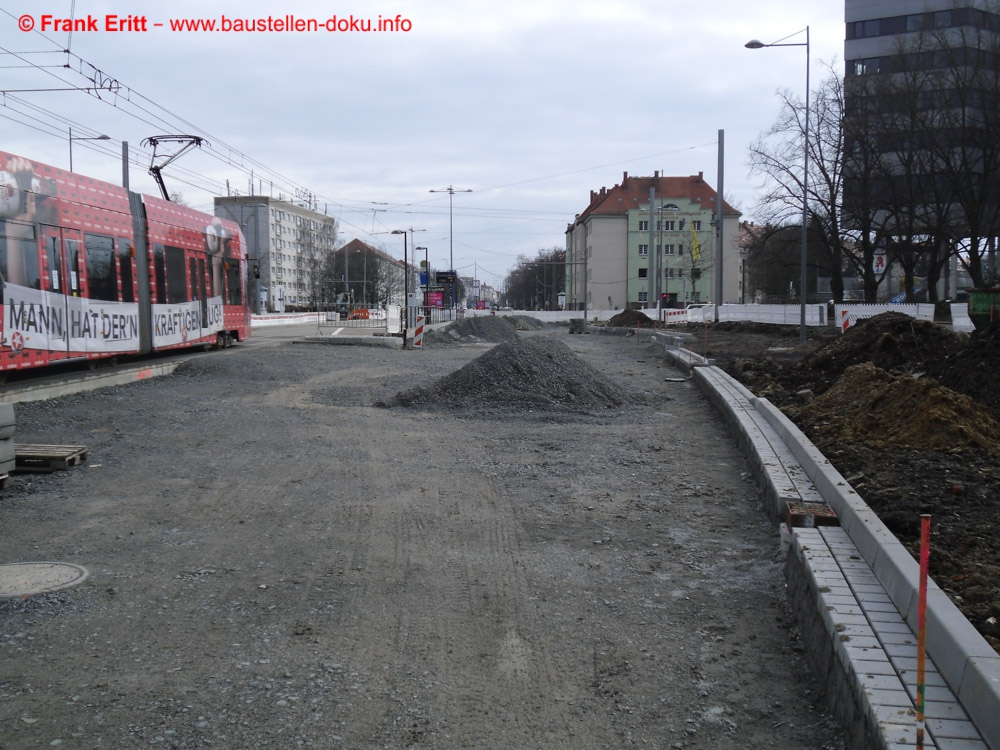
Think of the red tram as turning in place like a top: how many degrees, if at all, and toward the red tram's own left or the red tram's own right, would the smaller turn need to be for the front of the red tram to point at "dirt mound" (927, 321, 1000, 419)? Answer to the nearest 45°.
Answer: approximately 90° to the red tram's own right

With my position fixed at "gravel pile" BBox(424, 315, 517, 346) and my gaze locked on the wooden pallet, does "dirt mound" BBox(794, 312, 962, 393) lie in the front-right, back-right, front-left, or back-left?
front-left

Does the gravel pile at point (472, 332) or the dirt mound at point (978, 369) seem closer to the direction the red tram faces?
the gravel pile

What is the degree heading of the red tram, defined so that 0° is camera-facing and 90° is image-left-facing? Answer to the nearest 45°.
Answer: approximately 225°

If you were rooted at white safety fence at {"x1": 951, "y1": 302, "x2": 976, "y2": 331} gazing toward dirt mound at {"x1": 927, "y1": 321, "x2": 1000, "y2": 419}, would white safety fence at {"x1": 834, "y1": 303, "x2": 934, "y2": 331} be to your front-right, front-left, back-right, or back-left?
back-right

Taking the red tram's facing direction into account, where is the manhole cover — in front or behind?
behind

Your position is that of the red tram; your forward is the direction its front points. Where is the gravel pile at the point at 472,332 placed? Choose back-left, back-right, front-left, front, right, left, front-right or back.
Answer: front

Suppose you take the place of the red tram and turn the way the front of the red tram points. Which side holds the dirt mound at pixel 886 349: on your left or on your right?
on your right

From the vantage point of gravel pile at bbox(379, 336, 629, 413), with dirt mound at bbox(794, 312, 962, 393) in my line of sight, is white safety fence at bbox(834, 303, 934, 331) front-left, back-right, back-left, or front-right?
front-left

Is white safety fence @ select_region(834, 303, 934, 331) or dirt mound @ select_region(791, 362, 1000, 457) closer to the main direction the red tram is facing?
the white safety fence

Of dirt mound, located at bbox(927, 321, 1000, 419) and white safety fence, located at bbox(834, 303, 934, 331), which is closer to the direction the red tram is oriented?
the white safety fence

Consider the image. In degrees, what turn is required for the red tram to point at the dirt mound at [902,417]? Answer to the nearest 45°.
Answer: approximately 90° to its right

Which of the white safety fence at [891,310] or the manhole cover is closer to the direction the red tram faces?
the white safety fence

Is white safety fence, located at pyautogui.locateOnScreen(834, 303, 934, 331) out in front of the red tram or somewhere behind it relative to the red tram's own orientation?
in front

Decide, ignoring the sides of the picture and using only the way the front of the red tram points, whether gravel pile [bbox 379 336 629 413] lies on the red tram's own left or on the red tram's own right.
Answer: on the red tram's own right

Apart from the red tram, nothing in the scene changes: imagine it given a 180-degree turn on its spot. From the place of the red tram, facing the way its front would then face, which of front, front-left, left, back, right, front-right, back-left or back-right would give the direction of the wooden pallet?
front-left

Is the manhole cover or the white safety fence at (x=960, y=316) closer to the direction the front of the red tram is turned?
the white safety fence
